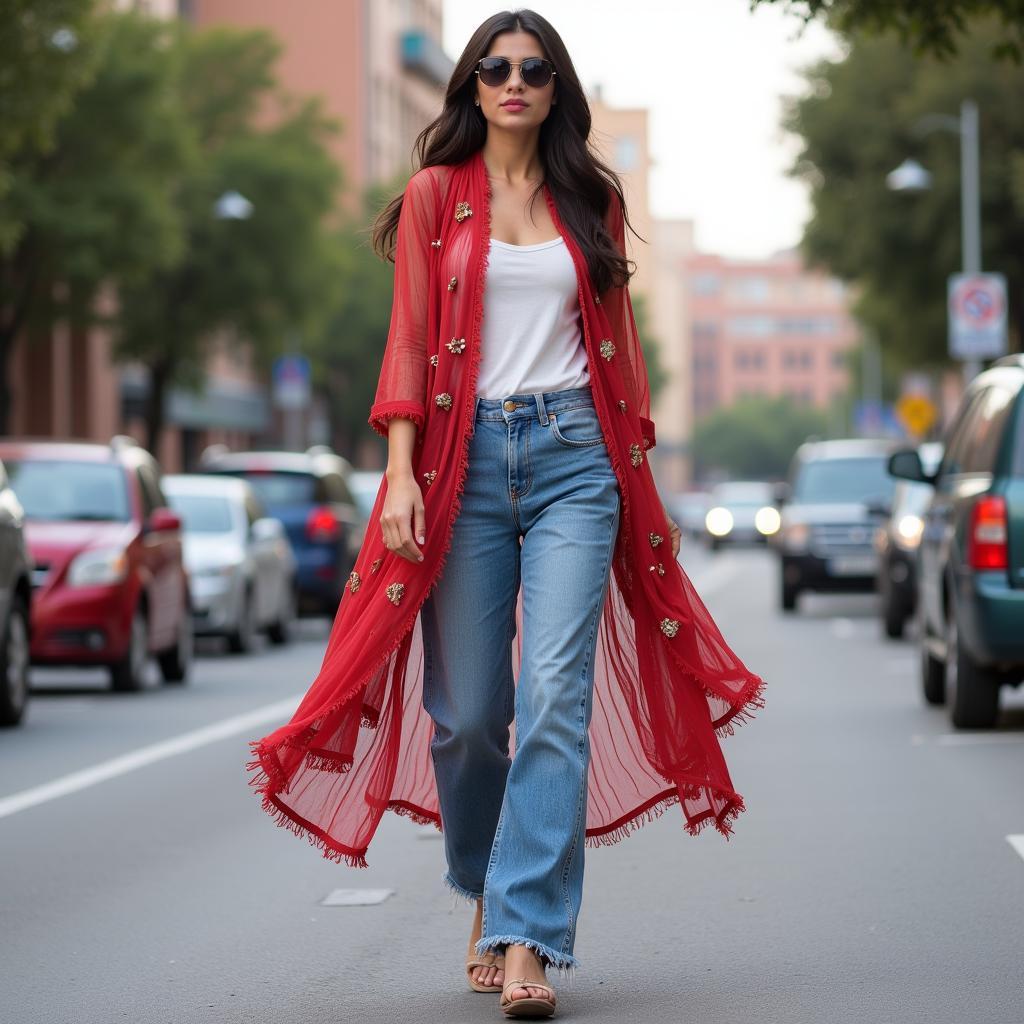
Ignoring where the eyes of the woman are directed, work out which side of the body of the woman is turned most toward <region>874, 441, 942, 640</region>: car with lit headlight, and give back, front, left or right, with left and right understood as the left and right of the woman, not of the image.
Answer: back

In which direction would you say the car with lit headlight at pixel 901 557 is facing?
toward the camera

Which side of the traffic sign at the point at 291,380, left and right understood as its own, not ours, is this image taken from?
front

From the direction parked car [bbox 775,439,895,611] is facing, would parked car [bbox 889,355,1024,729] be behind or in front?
in front

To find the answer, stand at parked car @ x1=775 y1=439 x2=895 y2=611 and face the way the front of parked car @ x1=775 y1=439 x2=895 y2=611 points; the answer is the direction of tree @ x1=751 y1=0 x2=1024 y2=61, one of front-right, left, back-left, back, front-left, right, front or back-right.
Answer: front

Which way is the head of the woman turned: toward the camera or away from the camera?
toward the camera

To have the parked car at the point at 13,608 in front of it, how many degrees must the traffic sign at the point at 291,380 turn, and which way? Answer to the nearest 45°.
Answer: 0° — it already faces it

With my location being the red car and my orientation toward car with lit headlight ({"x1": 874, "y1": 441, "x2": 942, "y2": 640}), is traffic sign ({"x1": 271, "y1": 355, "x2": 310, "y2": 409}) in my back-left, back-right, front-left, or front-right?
front-left

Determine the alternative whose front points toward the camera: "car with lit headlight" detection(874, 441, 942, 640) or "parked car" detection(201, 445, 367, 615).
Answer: "car with lit headlight" detection(874, 441, 942, 640)

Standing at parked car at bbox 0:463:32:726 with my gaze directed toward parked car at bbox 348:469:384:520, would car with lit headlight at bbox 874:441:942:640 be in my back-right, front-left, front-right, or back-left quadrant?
front-right
